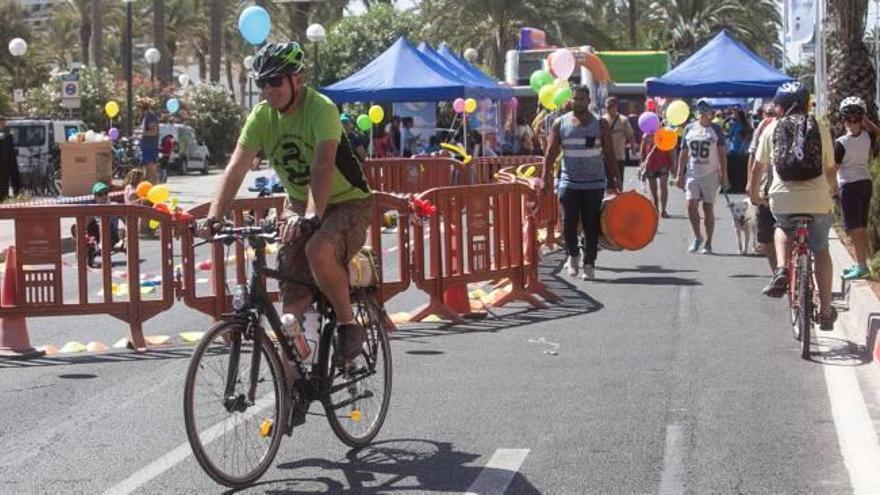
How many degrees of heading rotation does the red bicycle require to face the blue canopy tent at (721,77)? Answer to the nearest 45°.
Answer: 0° — it already faces it

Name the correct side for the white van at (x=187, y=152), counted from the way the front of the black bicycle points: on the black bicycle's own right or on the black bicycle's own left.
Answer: on the black bicycle's own right

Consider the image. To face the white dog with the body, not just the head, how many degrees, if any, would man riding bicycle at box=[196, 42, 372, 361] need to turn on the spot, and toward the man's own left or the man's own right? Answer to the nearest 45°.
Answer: approximately 180°

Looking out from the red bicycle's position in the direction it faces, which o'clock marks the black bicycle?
The black bicycle is roughly at 7 o'clock from the red bicycle.

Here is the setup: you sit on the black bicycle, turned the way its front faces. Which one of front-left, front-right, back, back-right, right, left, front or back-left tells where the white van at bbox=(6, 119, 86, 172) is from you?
back-right

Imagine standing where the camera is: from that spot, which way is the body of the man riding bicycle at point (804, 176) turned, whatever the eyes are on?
away from the camera

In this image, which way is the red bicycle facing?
away from the camera

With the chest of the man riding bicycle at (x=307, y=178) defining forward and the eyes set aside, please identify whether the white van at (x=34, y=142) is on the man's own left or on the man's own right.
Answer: on the man's own right

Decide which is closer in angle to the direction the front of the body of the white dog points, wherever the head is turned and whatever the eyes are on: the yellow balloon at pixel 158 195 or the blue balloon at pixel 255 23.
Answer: the yellow balloon

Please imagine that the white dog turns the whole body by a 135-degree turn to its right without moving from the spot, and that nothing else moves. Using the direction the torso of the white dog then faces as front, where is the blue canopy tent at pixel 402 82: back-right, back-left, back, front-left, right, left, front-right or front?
front

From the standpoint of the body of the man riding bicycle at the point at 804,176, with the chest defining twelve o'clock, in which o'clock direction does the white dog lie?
The white dog is roughly at 12 o'clock from the man riding bicycle.
